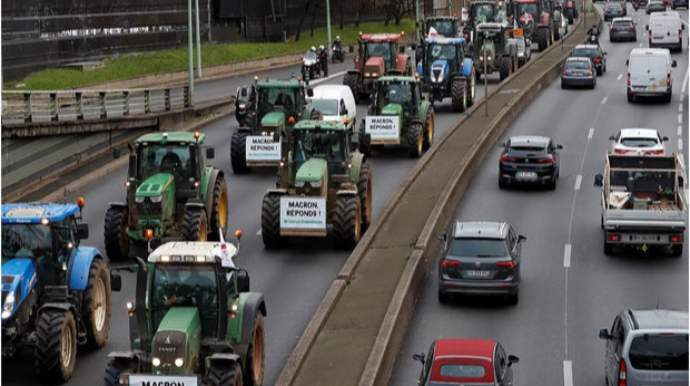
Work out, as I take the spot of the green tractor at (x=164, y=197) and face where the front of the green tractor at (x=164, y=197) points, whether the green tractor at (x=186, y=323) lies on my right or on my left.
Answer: on my left

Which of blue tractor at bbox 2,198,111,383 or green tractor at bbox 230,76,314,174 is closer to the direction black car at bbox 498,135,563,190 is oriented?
the green tractor

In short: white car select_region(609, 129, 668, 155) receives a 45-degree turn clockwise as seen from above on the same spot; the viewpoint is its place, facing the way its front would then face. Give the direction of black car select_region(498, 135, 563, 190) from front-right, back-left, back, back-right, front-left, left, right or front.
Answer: back

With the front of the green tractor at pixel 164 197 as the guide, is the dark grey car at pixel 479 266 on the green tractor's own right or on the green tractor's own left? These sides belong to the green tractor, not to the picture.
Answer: on the green tractor's own left

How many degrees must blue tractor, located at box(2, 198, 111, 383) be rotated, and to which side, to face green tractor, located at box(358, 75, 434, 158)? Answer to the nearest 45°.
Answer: approximately 180°

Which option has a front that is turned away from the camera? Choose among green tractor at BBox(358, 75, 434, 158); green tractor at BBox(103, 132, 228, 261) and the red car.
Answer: the red car

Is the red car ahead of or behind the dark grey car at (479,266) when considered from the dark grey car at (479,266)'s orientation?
behind

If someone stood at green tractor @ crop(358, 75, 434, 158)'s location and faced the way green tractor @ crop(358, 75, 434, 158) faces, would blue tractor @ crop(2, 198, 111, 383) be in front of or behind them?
in front

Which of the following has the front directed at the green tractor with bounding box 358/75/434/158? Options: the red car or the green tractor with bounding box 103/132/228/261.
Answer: the red car

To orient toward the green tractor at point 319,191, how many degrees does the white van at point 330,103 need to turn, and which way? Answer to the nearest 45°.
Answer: approximately 45° to its left

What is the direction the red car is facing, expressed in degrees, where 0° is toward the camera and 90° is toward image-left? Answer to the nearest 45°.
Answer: approximately 180°

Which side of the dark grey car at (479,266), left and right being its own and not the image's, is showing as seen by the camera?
back

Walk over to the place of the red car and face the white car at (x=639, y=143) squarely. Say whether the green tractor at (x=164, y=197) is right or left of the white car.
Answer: left

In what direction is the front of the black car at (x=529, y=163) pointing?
away from the camera

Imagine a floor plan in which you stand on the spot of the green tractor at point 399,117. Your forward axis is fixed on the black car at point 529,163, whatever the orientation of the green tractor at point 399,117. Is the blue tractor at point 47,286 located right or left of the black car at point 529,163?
right

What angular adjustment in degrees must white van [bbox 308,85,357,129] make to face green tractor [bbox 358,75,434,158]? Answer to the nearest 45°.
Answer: approximately 90° to its left

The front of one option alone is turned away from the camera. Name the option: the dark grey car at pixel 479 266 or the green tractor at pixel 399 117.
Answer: the dark grey car
